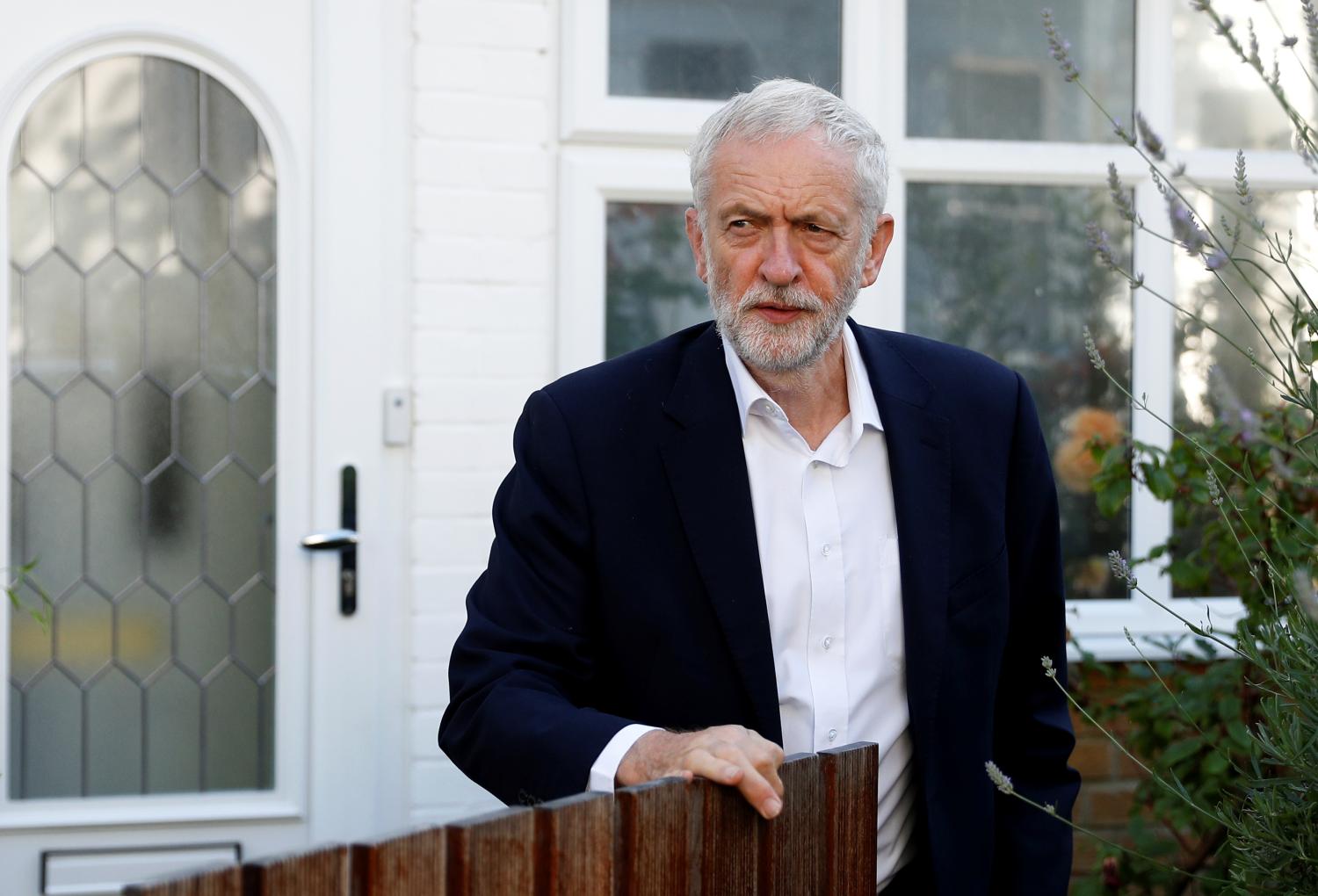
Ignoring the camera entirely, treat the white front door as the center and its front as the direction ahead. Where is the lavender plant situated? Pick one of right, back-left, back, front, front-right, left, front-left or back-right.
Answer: front-left

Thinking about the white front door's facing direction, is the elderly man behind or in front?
in front

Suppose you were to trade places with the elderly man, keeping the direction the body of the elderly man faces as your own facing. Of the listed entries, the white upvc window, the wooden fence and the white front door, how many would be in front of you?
1

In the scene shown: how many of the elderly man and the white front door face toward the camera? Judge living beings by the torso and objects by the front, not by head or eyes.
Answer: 2

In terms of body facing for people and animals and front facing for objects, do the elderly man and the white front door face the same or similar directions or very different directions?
same or similar directions

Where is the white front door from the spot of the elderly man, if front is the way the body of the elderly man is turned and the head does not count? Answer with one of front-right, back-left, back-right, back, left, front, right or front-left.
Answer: back-right

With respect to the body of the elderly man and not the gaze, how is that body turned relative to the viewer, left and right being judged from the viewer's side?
facing the viewer

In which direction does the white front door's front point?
toward the camera

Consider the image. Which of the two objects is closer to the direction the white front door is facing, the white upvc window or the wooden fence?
the wooden fence

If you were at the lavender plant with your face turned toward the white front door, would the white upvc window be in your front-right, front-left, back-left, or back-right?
front-right

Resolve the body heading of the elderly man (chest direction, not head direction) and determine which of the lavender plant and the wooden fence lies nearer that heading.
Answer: the wooden fence

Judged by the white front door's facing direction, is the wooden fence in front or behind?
in front

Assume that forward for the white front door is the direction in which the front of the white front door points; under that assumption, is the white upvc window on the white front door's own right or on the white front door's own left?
on the white front door's own left
